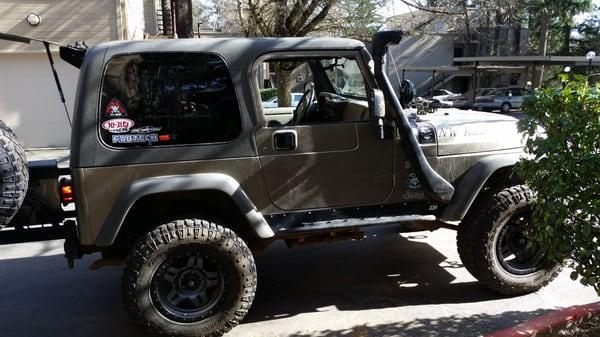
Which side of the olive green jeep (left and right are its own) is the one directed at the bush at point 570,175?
front

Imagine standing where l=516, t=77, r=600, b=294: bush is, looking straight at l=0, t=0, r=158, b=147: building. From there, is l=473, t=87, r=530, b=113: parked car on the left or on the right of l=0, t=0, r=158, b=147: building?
right

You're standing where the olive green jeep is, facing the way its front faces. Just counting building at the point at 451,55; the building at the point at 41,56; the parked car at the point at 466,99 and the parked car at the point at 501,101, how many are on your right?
0

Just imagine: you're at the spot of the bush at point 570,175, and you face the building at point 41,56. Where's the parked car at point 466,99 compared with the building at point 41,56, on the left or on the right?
right

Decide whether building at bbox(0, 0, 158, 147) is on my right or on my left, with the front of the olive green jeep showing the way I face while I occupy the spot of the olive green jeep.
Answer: on my left

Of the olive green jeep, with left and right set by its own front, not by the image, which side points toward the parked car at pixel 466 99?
left

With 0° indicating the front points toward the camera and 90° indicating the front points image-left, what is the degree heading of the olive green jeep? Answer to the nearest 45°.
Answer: approximately 270°

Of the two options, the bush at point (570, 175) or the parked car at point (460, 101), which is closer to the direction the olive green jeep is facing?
the bush

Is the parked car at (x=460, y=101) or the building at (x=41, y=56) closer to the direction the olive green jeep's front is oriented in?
the parked car

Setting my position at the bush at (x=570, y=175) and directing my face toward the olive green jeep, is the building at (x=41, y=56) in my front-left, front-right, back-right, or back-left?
front-right

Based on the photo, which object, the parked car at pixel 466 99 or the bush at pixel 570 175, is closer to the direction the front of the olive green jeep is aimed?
the bush
